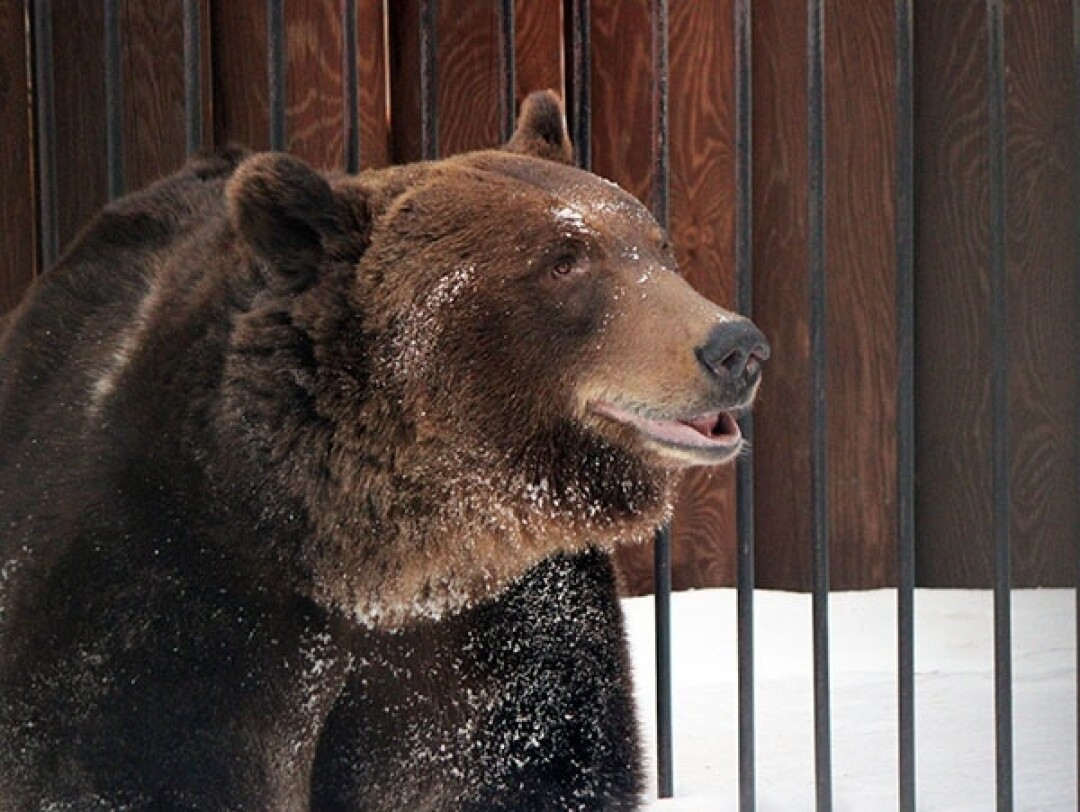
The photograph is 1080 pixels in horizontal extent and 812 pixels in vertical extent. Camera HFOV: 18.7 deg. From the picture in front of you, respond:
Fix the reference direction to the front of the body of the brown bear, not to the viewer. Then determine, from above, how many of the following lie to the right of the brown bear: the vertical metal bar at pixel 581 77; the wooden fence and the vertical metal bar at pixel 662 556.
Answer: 0

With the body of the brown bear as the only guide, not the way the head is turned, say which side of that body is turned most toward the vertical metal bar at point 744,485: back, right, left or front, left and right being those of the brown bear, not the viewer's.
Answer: left

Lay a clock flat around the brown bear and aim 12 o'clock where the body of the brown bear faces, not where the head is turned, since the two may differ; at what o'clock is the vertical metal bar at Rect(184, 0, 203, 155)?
The vertical metal bar is roughly at 7 o'clock from the brown bear.

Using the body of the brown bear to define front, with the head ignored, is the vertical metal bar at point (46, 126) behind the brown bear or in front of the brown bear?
behind

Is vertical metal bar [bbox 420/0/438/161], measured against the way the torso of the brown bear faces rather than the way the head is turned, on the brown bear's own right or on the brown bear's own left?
on the brown bear's own left

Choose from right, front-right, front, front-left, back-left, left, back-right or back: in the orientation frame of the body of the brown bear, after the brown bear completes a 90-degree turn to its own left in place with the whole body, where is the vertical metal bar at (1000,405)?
front

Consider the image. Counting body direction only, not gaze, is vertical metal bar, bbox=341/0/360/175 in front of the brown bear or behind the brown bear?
behind

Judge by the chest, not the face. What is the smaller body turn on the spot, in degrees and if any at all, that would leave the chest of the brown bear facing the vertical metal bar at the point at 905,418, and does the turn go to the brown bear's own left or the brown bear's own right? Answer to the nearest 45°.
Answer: approximately 90° to the brown bear's own left

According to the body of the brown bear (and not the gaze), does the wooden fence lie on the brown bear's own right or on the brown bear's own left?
on the brown bear's own left

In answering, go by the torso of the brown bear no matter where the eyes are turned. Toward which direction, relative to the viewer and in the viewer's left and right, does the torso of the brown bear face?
facing the viewer and to the right of the viewer

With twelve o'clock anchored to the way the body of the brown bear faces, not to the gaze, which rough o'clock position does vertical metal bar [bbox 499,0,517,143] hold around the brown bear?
The vertical metal bar is roughly at 8 o'clock from the brown bear.
